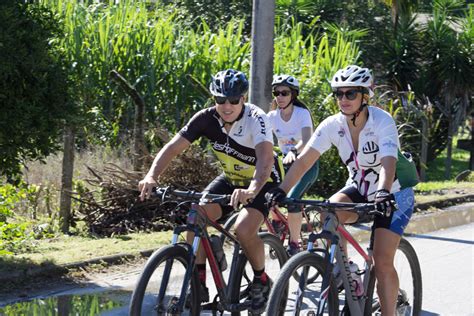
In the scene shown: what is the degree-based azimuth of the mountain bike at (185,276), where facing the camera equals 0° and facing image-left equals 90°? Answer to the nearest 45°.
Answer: approximately 45°

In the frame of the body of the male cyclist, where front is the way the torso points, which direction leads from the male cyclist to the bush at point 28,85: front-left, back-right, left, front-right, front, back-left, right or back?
right

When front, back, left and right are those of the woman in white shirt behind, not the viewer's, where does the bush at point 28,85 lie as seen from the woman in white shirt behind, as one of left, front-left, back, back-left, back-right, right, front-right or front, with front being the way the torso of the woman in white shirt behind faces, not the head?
front-right

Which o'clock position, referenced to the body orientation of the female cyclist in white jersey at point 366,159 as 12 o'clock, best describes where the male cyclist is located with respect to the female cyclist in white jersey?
The male cyclist is roughly at 2 o'clock from the female cyclist in white jersey.

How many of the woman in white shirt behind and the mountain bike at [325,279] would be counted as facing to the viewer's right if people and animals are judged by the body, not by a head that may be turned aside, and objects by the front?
0

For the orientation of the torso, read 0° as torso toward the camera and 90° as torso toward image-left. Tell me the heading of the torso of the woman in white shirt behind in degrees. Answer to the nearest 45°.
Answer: approximately 45°

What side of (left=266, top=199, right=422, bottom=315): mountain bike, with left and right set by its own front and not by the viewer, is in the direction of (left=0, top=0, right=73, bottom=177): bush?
right

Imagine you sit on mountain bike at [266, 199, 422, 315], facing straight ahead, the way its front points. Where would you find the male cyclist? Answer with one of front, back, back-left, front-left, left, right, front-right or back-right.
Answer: right

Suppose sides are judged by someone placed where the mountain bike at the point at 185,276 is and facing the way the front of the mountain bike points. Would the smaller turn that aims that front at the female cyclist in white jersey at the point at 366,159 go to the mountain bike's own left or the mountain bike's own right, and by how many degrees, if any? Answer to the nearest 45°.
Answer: approximately 135° to the mountain bike's own left

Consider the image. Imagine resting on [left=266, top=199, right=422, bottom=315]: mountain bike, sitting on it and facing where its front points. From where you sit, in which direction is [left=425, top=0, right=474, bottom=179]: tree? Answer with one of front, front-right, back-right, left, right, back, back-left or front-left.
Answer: back-right

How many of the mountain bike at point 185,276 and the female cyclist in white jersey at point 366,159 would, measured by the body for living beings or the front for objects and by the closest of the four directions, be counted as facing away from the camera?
0
